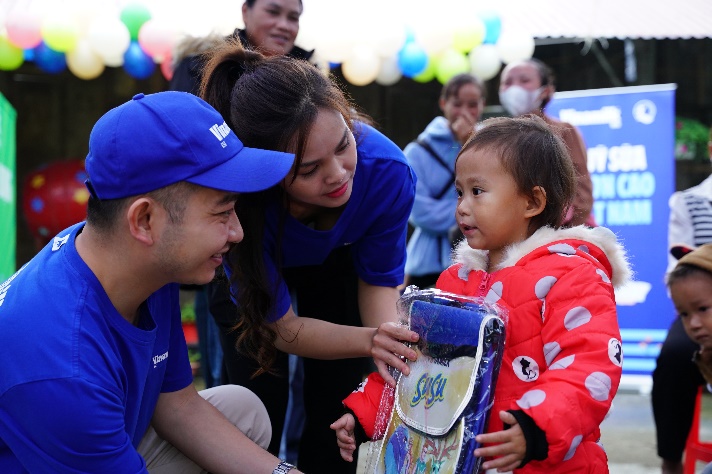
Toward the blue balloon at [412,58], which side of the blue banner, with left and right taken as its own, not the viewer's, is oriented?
right

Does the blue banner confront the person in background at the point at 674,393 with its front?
yes

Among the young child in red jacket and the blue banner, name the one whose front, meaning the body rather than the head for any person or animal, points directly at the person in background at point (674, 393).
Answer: the blue banner

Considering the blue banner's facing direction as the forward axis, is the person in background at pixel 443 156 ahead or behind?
ahead

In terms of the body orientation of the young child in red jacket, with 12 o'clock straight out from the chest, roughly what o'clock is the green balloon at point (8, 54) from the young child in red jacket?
The green balloon is roughly at 3 o'clock from the young child in red jacket.

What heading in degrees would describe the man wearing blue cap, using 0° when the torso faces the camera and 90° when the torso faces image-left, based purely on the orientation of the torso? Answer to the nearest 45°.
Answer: approximately 270°

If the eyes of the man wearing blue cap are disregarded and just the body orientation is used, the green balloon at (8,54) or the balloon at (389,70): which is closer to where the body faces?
the balloon

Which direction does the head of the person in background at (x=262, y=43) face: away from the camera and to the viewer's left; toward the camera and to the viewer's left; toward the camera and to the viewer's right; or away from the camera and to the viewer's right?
toward the camera and to the viewer's right

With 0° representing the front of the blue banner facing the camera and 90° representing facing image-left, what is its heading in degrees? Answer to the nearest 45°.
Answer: approximately 0°

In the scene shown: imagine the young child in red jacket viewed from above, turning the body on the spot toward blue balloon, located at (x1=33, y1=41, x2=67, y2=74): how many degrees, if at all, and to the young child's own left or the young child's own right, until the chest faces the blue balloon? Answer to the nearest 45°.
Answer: approximately 90° to the young child's own right

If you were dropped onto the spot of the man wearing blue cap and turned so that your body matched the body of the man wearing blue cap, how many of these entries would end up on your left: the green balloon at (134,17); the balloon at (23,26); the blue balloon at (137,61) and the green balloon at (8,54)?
4
